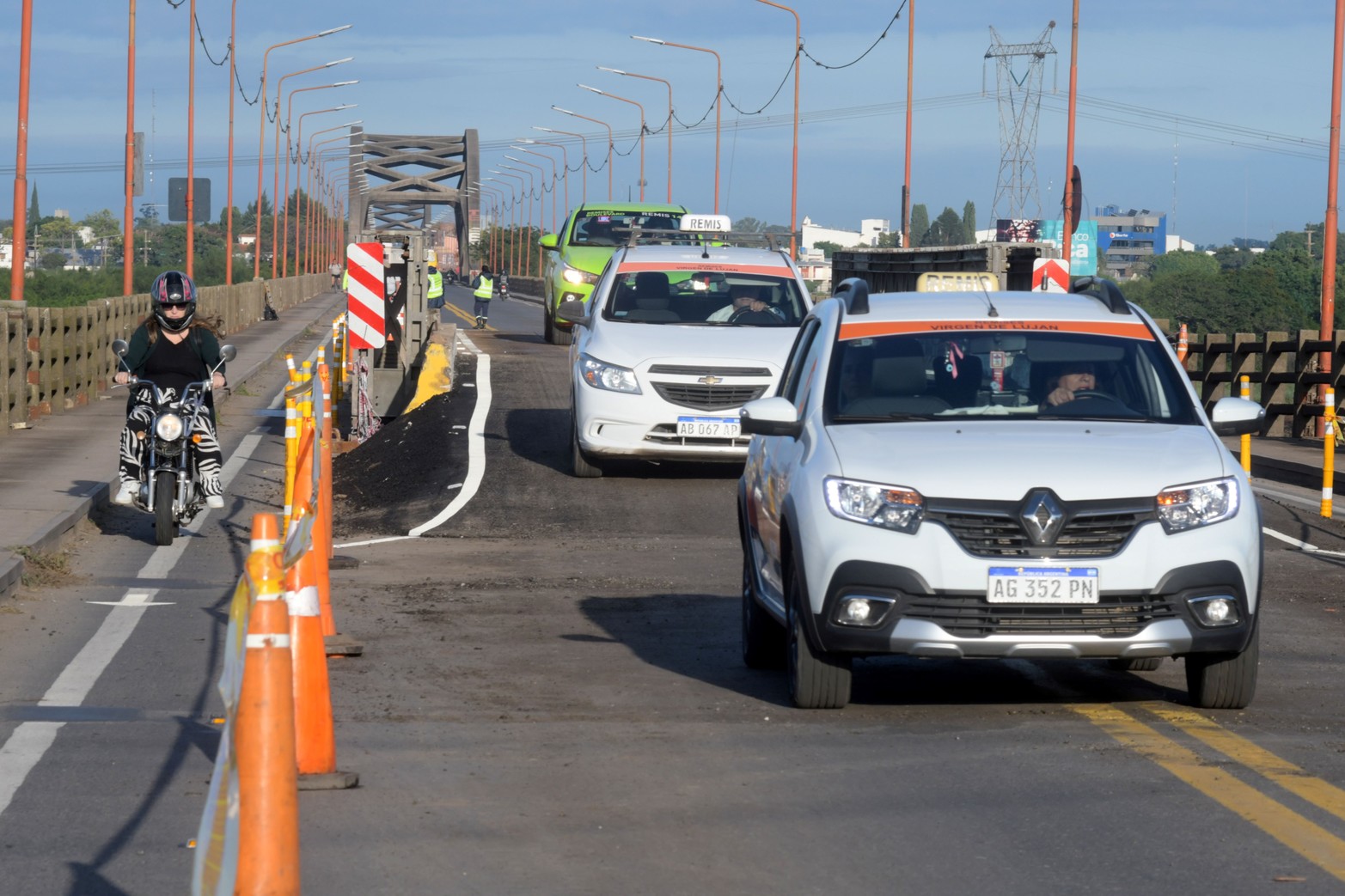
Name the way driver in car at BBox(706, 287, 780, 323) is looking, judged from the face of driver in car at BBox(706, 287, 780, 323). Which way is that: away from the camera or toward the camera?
toward the camera

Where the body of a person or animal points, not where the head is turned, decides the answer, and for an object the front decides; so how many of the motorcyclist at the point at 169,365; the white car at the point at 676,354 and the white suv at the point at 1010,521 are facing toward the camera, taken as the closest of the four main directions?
3

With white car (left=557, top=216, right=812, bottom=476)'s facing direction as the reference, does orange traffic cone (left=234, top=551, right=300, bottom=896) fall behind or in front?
in front

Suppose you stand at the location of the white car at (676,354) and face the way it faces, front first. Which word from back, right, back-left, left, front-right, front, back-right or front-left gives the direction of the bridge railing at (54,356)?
back-right

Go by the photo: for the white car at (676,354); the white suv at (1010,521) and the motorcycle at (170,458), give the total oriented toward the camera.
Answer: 3

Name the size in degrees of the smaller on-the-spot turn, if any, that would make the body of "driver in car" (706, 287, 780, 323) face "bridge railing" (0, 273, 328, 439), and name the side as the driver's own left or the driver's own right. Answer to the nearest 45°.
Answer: approximately 135° to the driver's own right

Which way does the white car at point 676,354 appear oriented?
toward the camera

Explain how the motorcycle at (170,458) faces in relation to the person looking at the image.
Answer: facing the viewer

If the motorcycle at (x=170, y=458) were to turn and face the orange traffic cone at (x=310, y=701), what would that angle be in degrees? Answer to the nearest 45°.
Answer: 0° — it already faces it

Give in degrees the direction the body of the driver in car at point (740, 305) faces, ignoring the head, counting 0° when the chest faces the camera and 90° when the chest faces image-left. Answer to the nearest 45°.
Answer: approximately 0°

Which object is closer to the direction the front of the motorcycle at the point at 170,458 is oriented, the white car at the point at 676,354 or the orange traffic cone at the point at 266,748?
the orange traffic cone

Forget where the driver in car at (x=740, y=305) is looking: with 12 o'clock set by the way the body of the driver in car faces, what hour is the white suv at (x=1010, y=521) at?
The white suv is roughly at 12 o'clock from the driver in car.

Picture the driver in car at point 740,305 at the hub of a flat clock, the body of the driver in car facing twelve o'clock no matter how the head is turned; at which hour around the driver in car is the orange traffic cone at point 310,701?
The orange traffic cone is roughly at 12 o'clock from the driver in car.

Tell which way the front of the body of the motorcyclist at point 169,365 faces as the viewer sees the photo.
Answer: toward the camera

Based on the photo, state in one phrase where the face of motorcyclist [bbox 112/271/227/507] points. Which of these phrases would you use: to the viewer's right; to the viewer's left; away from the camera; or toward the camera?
toward the camera

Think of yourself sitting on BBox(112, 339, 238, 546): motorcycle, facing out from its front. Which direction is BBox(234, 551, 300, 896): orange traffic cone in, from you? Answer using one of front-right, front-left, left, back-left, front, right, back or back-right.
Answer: front

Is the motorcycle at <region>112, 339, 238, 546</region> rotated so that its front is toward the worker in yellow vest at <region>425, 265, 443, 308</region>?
no

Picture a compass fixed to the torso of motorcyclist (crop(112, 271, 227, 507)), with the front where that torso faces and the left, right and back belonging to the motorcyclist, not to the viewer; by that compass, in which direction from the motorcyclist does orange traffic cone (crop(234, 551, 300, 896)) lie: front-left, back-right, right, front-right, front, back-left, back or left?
front

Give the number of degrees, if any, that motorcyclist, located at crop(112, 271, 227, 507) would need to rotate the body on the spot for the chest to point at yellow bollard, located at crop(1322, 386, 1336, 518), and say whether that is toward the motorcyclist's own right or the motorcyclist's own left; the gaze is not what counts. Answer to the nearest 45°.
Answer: approximately 90° to the motorcyclist's own left
